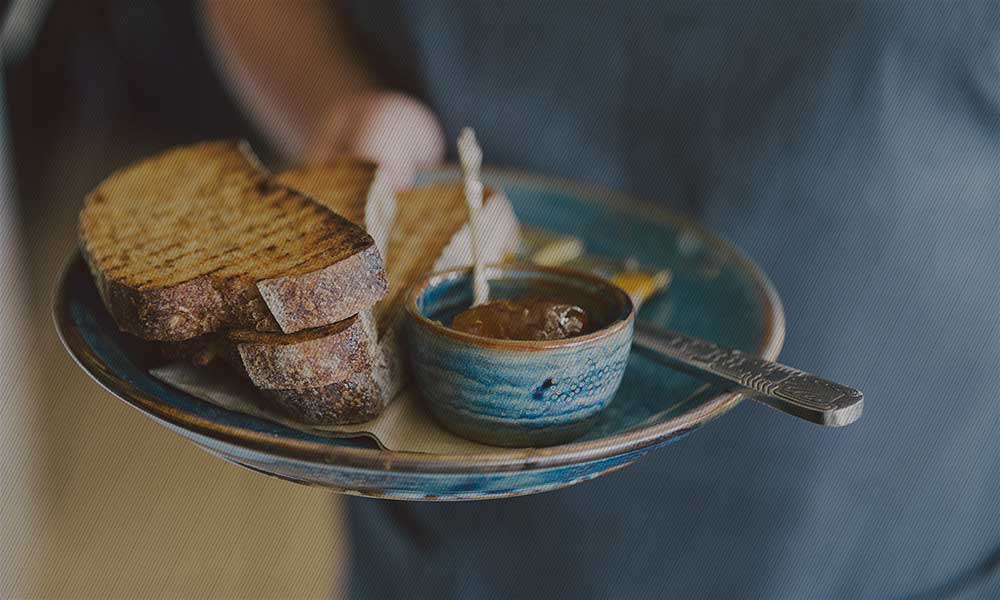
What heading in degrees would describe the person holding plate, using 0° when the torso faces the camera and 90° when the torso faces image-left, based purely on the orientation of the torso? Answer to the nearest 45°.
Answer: approximately 0°
